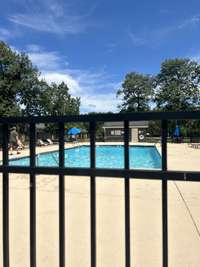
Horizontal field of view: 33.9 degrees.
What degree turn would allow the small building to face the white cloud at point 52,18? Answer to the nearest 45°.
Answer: approximately 180°

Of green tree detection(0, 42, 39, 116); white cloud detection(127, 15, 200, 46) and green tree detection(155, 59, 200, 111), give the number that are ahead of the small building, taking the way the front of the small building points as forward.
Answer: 0

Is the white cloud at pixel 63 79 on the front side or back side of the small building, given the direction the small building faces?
on the back side

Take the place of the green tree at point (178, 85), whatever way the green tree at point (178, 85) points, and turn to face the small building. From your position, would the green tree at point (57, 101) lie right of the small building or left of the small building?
right

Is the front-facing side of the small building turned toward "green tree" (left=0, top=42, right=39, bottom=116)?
no

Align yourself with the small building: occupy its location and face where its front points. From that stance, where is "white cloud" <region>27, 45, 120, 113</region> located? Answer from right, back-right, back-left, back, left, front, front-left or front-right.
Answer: back

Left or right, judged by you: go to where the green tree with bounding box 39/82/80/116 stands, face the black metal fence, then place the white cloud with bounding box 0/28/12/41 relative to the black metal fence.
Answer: right

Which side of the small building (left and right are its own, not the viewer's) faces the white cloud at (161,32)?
back

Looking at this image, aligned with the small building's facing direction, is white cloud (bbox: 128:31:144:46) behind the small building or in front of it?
behind

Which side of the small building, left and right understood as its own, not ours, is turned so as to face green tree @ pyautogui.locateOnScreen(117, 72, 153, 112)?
back

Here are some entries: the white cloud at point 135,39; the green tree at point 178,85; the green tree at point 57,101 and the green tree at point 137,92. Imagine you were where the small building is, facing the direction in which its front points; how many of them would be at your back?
4

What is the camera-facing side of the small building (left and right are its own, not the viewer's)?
front

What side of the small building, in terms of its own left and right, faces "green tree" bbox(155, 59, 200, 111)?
left
